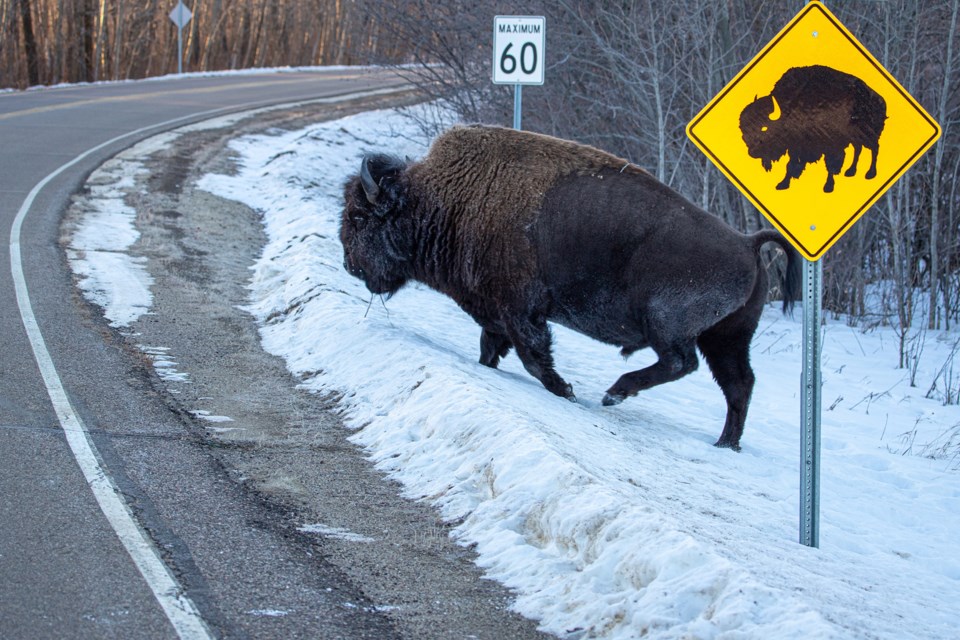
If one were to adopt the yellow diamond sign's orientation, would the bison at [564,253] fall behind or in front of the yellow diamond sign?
behind

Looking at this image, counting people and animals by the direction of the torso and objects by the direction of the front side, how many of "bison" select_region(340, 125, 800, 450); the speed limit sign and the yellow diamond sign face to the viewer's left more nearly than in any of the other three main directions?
1

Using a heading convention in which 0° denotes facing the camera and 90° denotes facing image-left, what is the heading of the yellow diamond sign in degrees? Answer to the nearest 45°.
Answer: approximately 0°

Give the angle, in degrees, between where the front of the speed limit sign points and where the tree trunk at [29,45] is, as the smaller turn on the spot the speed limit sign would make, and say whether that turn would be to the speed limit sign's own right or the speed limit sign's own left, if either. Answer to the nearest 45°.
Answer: approximately 135° to the speed limit sign's own right

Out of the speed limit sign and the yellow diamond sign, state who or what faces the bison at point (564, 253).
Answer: the speed limit sign

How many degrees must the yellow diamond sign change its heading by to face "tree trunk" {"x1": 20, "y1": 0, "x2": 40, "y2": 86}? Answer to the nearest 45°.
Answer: approximately 135° to its right

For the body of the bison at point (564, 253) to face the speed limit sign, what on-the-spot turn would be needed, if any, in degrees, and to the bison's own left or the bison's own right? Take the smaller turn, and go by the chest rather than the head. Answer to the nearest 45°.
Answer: approximately 90° to the bison's own right

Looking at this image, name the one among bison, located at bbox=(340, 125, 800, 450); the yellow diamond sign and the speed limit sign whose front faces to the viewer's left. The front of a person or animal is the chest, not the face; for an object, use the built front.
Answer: the bison

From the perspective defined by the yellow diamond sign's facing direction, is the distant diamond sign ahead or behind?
behind

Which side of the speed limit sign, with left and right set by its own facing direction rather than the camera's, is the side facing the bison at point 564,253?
front

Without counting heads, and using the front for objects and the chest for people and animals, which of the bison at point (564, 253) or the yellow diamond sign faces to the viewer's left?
the bison

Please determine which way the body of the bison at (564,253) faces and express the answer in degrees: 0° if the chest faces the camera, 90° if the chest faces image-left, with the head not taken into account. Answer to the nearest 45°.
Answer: approximately 90°
